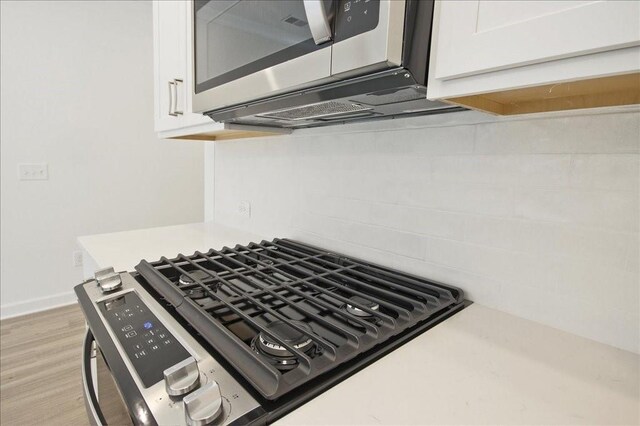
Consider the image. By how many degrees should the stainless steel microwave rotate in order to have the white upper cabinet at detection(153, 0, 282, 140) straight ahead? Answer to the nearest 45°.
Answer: approximately 90° to its right

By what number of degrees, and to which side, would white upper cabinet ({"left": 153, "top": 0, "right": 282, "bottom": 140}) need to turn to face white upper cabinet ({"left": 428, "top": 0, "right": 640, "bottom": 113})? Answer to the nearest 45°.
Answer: approximately 90° to its left

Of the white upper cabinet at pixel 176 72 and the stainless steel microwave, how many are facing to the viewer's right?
0

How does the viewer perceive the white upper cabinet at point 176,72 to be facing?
facing the viewer and to the left of the viewer

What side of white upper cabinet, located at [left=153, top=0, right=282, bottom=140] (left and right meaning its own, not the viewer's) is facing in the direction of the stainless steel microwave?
left
